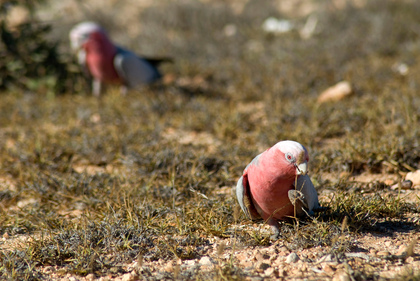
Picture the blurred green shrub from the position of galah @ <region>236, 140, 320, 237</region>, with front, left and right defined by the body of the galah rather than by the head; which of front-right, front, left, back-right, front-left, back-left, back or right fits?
back

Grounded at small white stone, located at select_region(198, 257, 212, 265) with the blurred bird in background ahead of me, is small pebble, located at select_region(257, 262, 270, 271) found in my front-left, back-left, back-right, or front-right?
back-right

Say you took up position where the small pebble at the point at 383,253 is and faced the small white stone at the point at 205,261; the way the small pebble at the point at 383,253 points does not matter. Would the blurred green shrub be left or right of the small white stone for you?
right

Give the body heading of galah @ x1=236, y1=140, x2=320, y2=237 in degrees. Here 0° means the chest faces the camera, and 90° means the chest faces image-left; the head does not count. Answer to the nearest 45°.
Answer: approximately 315°
